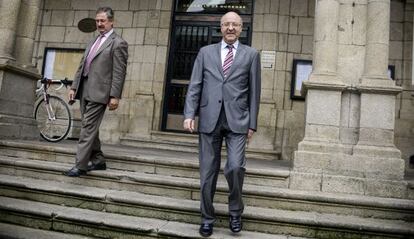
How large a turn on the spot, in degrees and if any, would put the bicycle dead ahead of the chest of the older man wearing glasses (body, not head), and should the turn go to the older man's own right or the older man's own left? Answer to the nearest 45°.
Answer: approximately 135° to the older man's own right

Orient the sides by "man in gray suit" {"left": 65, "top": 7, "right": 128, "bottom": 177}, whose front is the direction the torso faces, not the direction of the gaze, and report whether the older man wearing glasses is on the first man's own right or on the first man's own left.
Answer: on the first man's own left

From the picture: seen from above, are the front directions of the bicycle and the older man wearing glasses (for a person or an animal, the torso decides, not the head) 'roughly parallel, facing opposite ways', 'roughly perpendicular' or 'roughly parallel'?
roughly perpendicular

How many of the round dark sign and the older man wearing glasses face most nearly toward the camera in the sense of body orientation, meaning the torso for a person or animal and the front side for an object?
2

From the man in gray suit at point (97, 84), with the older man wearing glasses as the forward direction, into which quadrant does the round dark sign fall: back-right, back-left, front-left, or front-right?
back-left

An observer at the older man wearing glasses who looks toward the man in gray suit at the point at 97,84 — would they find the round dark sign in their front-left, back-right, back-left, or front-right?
front-right

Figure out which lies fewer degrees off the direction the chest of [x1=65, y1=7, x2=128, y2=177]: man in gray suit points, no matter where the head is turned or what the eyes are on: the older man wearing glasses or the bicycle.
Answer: the older man wearing glasses

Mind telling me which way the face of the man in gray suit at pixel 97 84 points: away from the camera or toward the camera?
toward the camera

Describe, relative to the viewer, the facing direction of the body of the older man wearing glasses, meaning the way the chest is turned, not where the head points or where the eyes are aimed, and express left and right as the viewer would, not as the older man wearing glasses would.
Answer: facing the viewer
